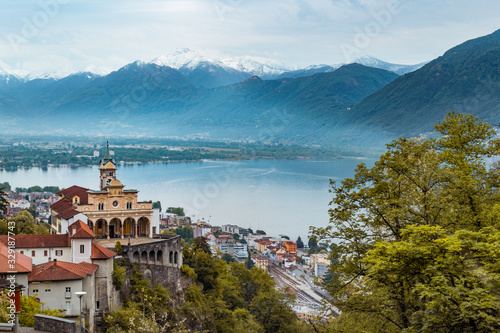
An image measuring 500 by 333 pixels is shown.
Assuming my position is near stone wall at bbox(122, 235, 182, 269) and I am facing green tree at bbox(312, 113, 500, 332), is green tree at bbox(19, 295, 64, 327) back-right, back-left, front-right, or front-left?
front-right

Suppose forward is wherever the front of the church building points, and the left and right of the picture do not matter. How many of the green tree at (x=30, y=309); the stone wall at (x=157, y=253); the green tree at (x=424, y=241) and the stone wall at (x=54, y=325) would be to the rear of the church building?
0

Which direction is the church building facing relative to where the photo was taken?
toward the camera

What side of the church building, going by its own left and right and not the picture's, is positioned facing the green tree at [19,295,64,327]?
front

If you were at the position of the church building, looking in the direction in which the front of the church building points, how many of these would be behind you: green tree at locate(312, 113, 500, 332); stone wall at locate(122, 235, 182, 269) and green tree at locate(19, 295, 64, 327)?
0

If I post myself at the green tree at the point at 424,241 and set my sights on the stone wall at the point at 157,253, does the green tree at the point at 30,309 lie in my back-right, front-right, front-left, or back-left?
front-left

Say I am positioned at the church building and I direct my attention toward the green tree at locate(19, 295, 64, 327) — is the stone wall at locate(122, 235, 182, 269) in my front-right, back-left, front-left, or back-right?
front-left

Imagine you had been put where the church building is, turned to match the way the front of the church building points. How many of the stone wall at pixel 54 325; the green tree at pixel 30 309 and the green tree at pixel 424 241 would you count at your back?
0

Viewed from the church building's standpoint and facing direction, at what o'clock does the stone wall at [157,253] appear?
The stone wall is roughly at 11 o'clock from the church building.

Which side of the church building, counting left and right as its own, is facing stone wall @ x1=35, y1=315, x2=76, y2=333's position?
front

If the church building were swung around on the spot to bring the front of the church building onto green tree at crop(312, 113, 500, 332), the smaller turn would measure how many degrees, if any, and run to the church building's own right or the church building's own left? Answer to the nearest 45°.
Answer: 0° — it already faces it
